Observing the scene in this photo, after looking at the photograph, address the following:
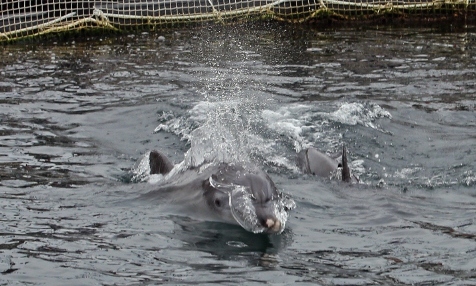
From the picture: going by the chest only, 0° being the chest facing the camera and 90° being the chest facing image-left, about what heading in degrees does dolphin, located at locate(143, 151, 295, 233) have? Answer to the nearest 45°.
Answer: approximately 315°

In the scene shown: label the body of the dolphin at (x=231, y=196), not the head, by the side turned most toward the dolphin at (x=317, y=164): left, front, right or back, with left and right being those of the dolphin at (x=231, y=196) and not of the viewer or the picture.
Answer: left

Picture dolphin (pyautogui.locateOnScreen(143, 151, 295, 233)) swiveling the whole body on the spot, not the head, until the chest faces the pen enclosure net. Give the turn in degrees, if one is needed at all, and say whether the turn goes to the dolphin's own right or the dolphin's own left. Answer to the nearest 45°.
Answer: approximately 135° to the dolphin's own left
